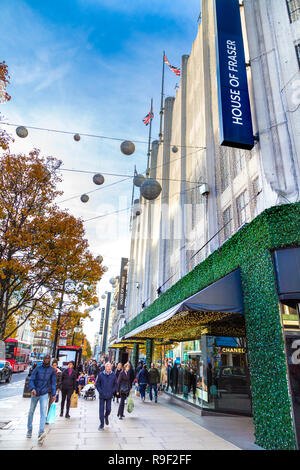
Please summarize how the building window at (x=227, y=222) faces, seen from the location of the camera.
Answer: facing the viewer and to the left of the viewer

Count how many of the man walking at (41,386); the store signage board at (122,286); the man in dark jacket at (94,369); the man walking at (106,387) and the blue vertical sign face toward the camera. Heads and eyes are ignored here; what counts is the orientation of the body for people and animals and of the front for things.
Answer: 5

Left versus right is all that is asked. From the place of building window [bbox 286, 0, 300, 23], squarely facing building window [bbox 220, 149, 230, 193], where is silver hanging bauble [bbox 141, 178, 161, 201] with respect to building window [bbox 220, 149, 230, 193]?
left

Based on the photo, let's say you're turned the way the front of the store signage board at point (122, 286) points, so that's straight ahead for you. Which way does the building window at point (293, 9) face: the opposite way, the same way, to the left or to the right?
to the right

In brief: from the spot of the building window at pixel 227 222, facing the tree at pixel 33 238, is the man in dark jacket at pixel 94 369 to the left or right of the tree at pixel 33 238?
right

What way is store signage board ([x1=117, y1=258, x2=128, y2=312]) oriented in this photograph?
toward the camera

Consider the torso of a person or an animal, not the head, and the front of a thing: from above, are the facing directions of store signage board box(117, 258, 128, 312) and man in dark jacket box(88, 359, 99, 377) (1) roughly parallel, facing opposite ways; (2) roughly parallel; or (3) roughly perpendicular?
roughly parallel

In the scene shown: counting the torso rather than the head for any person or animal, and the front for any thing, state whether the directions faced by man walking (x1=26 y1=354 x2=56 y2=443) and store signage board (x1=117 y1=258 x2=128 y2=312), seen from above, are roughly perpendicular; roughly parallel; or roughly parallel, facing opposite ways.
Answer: roughly parallel

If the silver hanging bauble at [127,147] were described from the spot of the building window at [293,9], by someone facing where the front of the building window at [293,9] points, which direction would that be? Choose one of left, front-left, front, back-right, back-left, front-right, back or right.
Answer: front-right

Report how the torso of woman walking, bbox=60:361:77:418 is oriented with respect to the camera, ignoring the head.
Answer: toward the camera

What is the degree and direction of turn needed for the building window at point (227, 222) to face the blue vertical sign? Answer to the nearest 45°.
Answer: approximately 45° to its left
